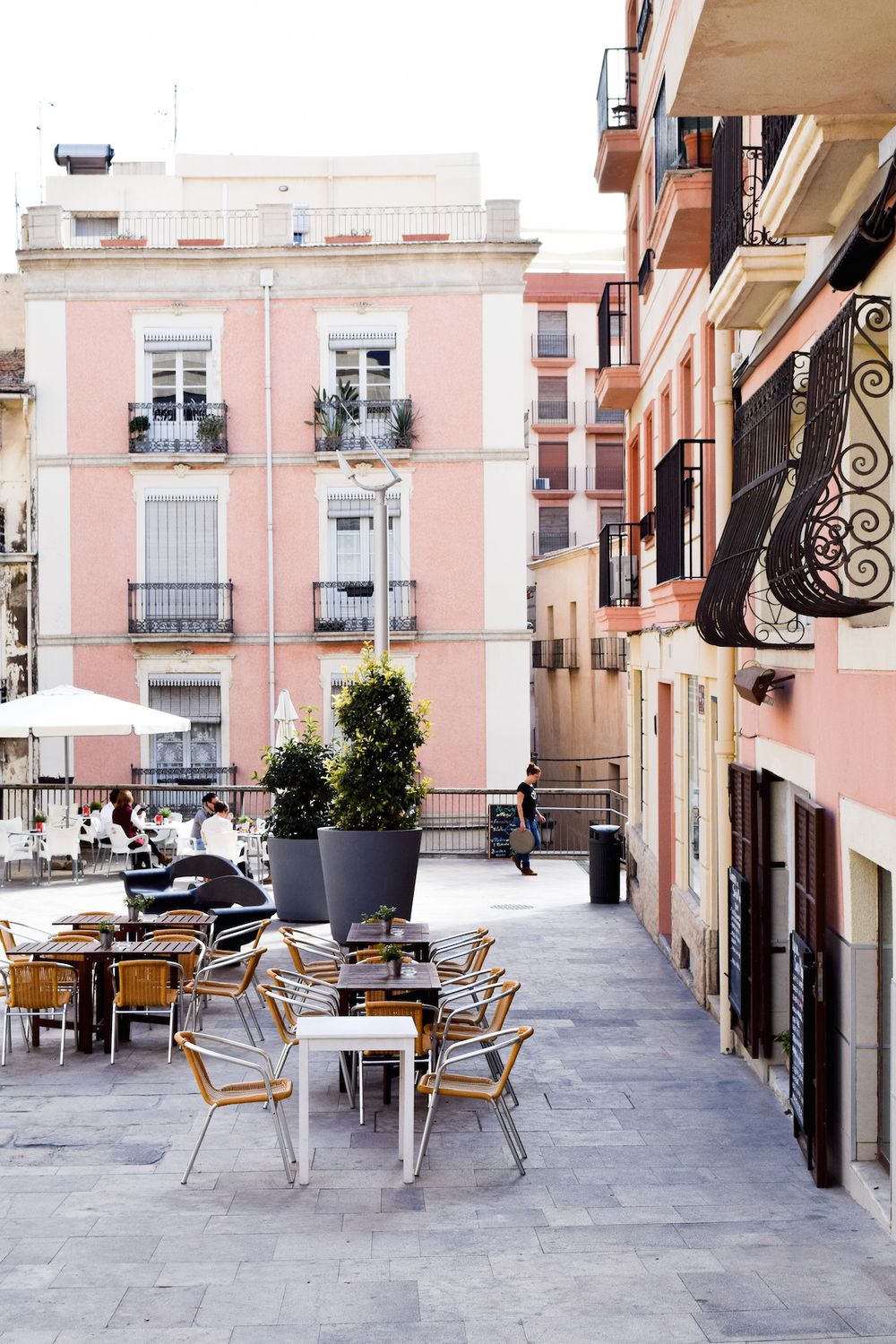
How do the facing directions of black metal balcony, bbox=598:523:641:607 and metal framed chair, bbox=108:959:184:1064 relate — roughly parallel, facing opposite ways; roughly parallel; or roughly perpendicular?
roughly perpendicular

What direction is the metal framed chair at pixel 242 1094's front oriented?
to the viewer's right

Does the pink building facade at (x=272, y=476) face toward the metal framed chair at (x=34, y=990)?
yes

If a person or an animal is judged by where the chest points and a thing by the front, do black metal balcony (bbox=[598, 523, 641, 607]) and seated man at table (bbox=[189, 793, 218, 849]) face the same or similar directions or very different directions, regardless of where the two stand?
very different directions

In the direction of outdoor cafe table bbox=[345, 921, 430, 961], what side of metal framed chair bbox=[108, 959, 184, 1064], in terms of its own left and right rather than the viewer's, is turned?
right

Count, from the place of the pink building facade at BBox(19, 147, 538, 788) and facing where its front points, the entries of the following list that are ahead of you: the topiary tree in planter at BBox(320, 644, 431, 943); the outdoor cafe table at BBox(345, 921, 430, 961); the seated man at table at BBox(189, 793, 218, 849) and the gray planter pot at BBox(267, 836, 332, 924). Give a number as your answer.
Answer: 4

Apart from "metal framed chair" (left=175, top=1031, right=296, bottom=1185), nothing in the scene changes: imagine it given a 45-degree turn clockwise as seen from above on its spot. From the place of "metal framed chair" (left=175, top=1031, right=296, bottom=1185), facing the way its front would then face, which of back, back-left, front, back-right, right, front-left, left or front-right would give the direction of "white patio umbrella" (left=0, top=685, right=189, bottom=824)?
back-left

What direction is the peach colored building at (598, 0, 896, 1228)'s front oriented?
to the viewer's left

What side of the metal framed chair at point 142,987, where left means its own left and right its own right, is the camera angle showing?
back

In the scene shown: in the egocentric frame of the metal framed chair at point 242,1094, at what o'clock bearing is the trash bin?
The trash bin is roughly at 10 o'clock from the metal framed chair.

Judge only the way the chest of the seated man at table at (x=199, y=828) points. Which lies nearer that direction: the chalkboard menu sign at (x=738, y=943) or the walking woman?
the walking woman

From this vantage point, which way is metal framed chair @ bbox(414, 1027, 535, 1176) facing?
to the viewer's left

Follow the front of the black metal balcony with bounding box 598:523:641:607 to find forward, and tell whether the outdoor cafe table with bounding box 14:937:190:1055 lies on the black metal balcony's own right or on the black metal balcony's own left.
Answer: on the black metal balcony's own left

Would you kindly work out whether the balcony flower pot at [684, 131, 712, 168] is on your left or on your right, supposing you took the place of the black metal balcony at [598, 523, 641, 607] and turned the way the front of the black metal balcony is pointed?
on your left
